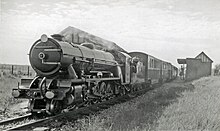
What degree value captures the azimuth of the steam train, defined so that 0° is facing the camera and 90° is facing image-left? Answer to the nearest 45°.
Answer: approximately 45°

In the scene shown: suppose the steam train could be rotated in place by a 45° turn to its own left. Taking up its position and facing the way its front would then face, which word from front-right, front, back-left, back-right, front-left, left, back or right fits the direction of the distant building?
back-left
